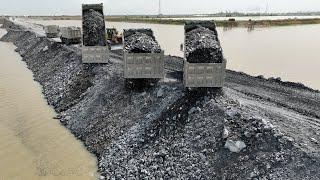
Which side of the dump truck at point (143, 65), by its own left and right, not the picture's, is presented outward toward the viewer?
back

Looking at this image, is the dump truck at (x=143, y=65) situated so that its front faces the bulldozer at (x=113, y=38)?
yes

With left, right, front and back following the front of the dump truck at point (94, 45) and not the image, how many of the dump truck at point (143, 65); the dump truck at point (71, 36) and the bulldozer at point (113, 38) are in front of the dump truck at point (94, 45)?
2

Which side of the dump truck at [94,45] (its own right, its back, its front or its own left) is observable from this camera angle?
back

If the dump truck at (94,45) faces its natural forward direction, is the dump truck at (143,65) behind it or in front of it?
behind

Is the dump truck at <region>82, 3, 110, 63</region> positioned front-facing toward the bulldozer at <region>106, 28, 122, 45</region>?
yes

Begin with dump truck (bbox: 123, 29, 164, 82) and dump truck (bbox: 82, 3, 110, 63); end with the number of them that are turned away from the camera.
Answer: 2
